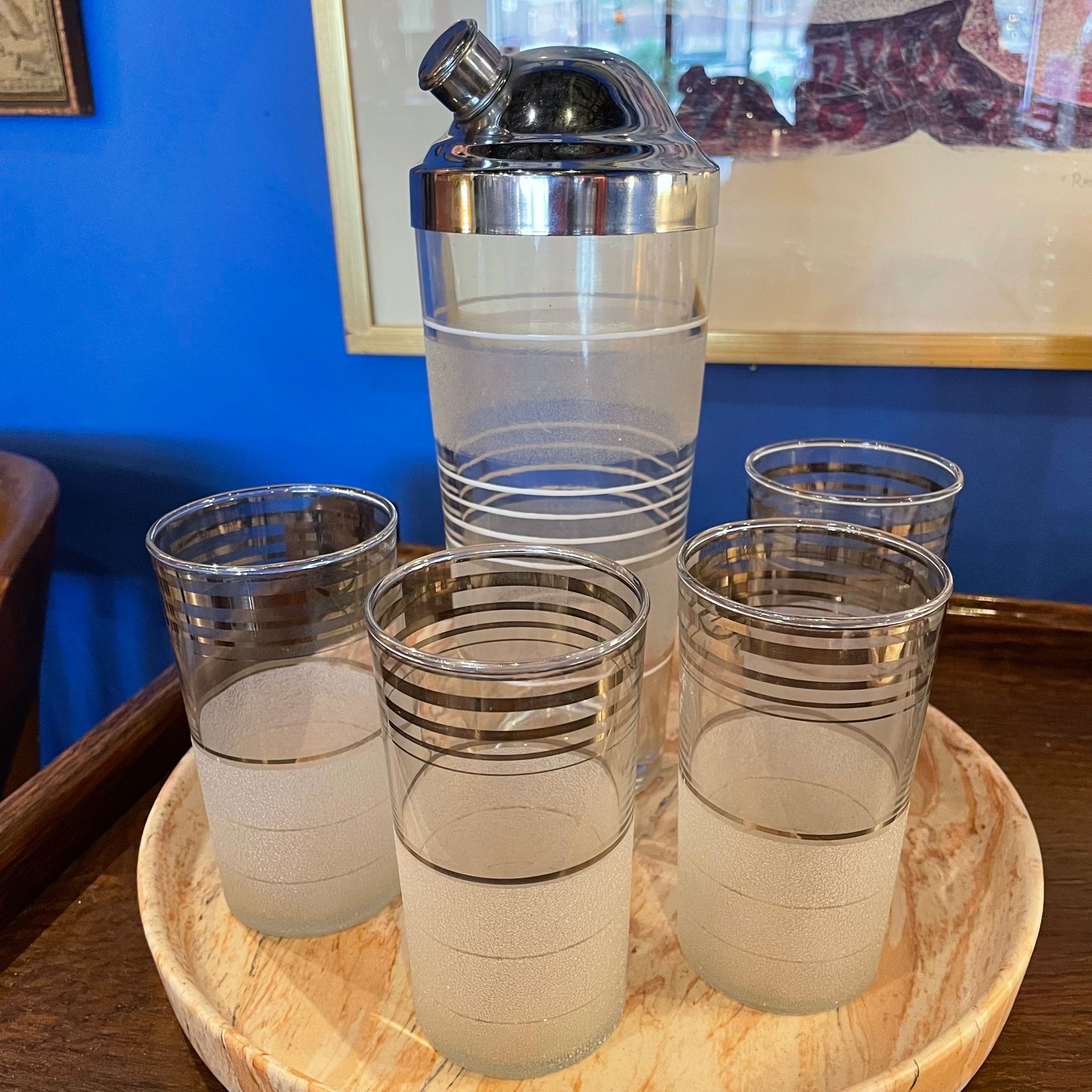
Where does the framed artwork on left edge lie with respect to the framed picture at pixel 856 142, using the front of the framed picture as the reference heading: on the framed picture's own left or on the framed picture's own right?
on the framed picture's own right

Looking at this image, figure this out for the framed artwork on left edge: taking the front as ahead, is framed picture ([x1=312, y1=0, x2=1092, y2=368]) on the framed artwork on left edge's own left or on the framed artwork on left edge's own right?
on the framed artwork on left edge's own left

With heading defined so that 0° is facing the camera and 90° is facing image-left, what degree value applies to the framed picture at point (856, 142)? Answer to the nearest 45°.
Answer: approximately 0°

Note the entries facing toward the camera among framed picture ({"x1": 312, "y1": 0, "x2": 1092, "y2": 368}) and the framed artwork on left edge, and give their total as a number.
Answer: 2
